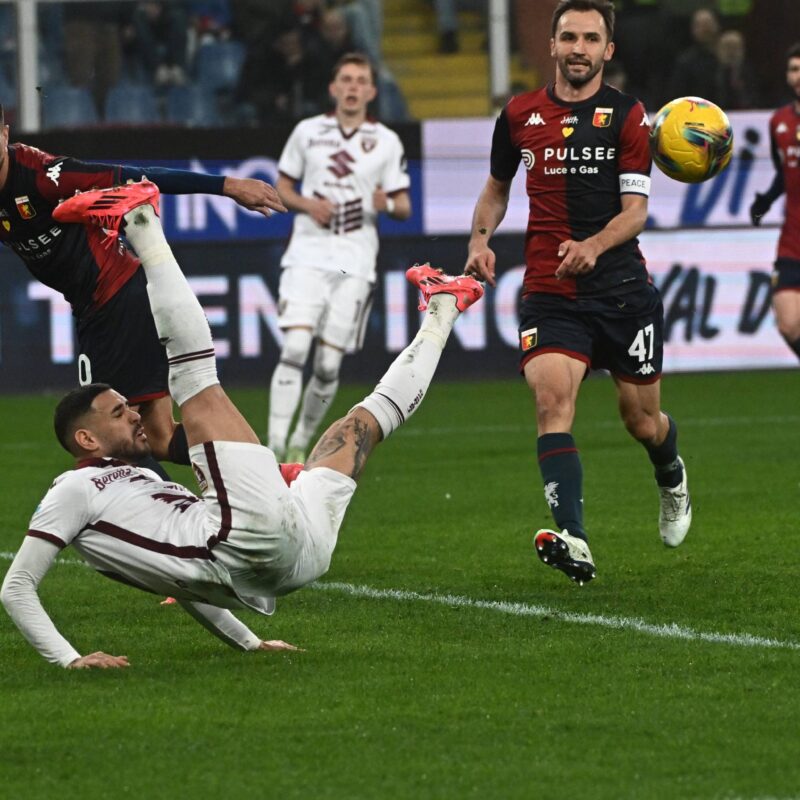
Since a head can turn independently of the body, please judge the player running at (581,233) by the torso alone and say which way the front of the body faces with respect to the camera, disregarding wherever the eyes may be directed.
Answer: toward the camera

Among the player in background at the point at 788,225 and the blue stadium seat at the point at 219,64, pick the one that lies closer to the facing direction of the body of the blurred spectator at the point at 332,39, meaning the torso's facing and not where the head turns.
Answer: the player in background

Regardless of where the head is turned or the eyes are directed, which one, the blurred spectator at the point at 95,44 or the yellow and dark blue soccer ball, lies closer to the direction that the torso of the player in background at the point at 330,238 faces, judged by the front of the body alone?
the yellow and dark blue soccer ball

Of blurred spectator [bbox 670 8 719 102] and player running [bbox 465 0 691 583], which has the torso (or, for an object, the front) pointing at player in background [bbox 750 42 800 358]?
the blurred spectator

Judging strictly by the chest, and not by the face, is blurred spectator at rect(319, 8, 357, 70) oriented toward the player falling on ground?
yes

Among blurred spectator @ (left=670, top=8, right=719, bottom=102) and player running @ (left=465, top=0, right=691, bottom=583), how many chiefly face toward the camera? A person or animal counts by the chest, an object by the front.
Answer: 2

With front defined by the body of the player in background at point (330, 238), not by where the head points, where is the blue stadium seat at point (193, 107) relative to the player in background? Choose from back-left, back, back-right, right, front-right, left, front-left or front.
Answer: back

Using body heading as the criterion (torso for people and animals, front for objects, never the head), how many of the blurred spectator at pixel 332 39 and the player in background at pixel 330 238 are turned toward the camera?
2

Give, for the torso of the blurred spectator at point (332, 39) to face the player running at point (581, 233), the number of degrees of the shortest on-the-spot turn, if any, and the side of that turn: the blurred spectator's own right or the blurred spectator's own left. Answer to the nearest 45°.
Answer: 0° — they already face them

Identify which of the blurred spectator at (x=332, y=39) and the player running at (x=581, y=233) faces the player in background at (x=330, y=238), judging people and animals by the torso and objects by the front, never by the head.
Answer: the blurred spectator
